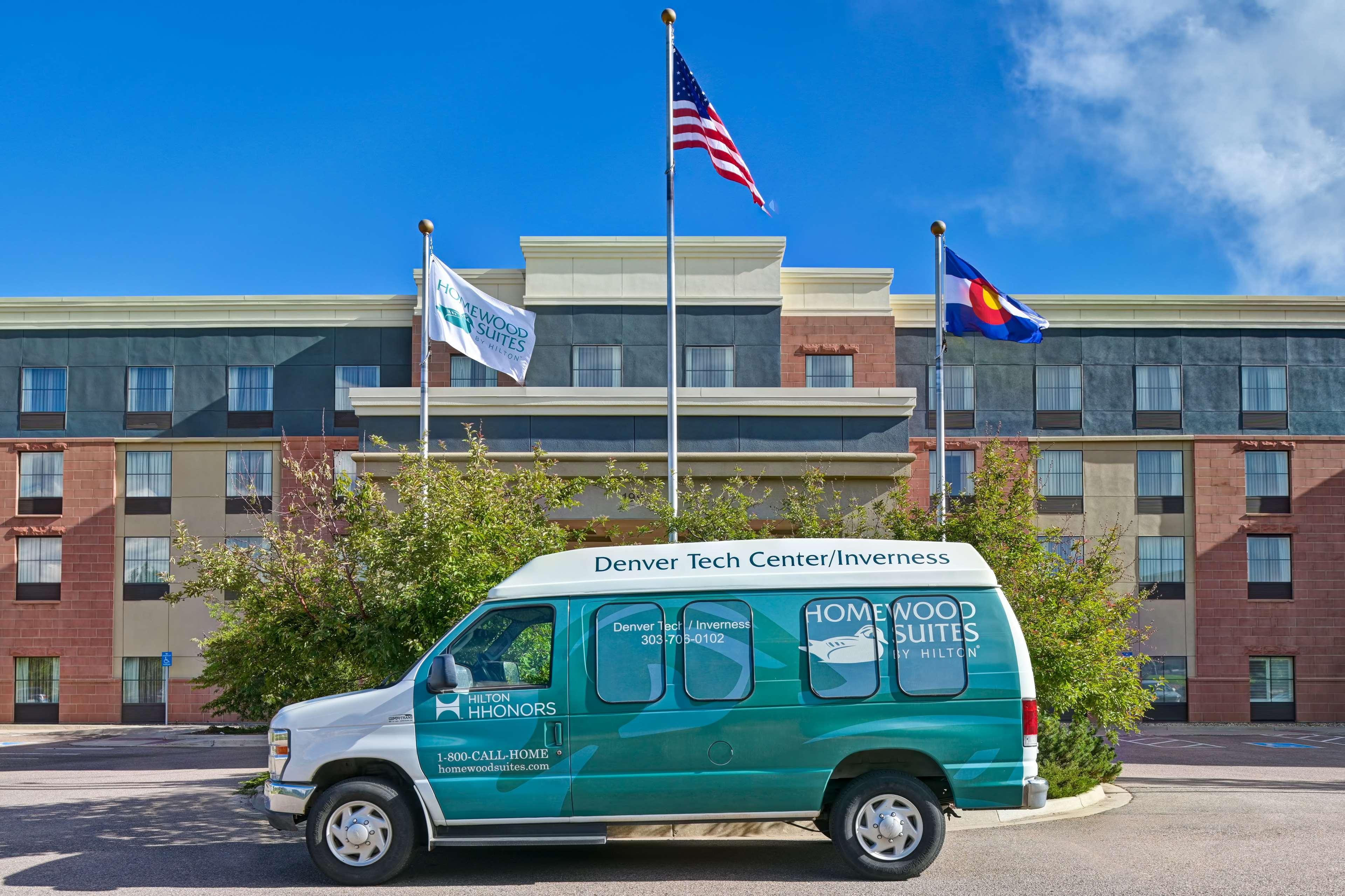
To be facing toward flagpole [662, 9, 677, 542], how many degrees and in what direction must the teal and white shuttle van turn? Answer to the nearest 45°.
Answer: approximately 90° to its right

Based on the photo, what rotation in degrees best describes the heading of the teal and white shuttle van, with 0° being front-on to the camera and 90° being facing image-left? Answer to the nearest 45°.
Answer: approximately 90°

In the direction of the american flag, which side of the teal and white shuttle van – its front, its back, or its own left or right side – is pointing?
right

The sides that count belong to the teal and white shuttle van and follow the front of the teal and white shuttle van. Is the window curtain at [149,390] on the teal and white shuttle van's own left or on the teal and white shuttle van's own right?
on the teal and white shuttle van's own right

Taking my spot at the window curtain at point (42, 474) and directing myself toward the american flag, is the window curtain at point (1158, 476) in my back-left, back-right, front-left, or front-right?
front-left

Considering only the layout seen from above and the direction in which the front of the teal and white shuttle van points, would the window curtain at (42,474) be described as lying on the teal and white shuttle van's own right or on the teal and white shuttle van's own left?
on the teal and white shuttle van's own right

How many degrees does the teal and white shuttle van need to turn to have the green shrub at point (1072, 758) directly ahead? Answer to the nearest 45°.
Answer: approximately 135° to its right
